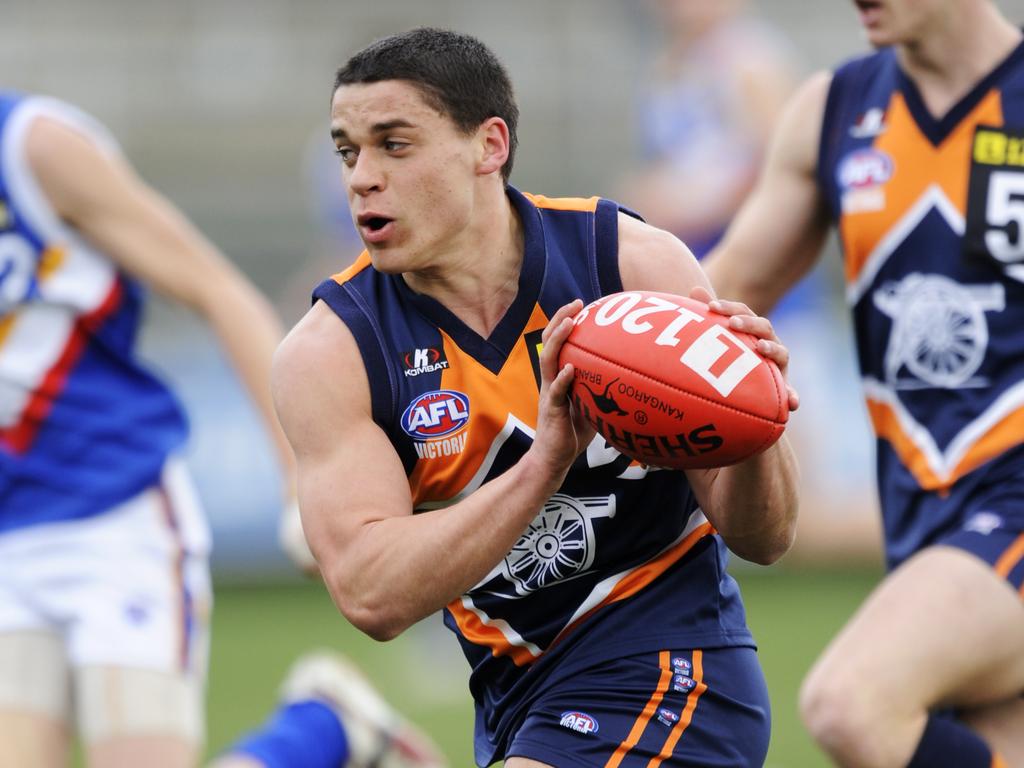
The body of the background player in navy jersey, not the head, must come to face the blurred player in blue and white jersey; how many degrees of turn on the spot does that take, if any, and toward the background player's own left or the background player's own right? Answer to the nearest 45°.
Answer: approximately 45° to the background player's own right

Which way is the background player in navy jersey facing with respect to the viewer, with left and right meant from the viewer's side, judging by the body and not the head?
facing the viewer and to the left of the viewer

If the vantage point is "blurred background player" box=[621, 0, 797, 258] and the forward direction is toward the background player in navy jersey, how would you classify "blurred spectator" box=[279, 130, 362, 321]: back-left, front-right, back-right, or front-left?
back-right
